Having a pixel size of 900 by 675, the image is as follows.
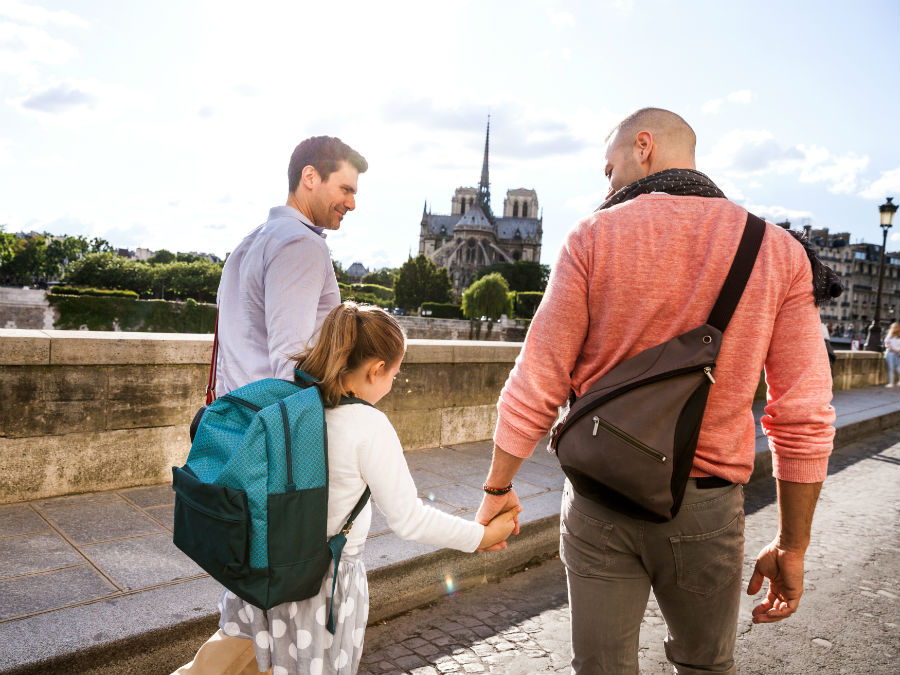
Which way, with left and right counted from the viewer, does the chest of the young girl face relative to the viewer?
facing away from the viewer and to the right of the viewer

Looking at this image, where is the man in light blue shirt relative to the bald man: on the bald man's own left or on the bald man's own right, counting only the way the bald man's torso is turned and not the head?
on the bald man's own left

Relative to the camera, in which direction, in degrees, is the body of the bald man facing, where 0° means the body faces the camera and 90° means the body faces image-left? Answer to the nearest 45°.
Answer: approximately 180°

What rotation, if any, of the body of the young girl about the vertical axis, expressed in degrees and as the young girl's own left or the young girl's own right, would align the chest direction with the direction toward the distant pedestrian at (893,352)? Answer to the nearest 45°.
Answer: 0° — they already face them

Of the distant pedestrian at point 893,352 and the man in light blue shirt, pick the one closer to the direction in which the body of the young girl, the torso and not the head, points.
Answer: the distant pedestrian

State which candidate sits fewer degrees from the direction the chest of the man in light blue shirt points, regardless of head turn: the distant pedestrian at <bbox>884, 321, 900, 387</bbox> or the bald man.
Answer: the distant pedestrian

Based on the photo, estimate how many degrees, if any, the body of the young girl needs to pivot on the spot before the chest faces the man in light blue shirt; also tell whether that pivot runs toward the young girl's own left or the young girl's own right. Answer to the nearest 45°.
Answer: approximately 45° to the young girl's own left

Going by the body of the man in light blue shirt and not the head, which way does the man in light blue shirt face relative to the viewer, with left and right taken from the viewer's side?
facing away from the viewer and to the right of the viewer

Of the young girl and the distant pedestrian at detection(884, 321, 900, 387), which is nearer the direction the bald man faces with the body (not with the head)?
the distant pedestrian

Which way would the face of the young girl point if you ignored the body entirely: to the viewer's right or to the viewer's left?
to the viewer's right

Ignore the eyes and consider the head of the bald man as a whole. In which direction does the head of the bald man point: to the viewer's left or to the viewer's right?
to the viewer's left

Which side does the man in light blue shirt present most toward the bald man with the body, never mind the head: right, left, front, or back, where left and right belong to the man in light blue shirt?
right
